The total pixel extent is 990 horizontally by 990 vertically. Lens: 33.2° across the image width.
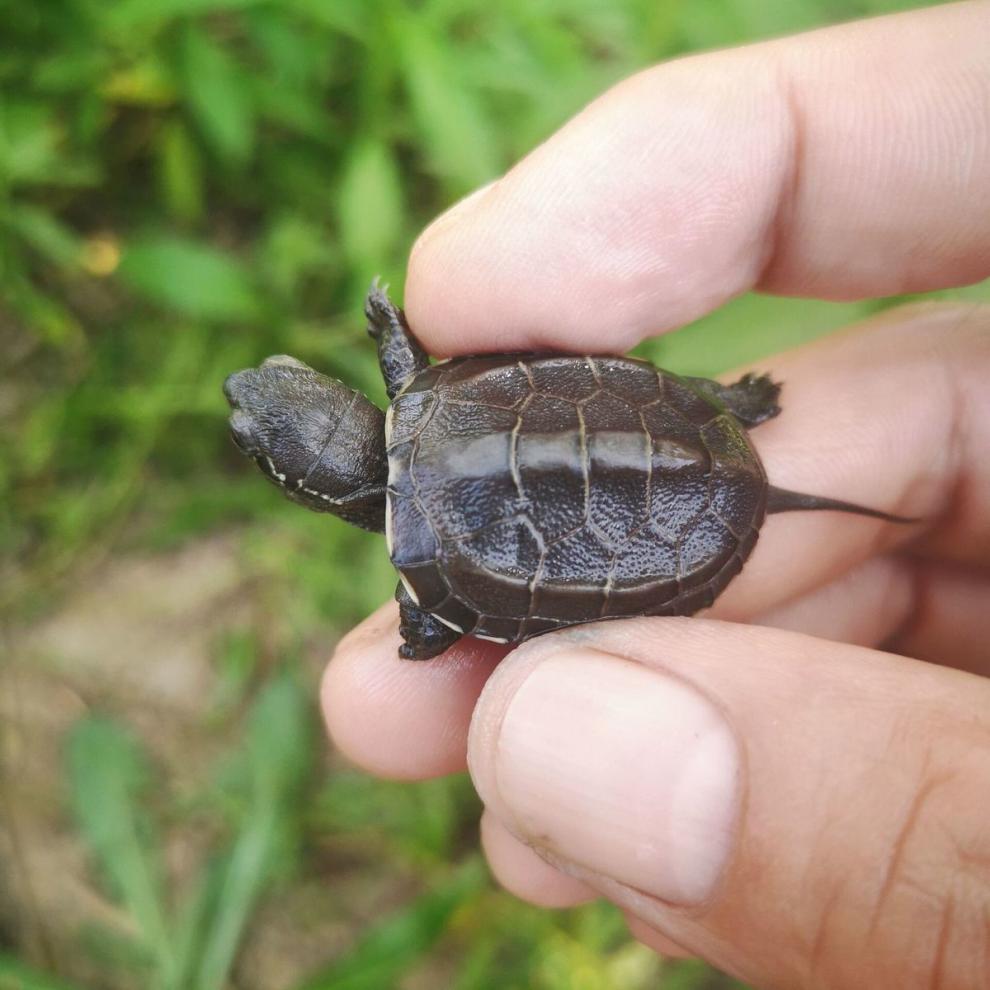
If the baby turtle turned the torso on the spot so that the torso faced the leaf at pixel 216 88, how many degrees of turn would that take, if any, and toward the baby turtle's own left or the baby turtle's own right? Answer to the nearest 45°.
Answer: approximately 45° to the baby turtle's own right

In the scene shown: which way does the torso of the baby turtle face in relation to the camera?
to the viewer's left

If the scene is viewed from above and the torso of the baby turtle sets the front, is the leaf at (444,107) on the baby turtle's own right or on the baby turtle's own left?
on the baby turtle's own right

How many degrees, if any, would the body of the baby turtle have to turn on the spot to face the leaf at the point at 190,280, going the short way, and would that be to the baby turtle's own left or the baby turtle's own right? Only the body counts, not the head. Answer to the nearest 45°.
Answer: approximately 45° to the baby turtle's own right
